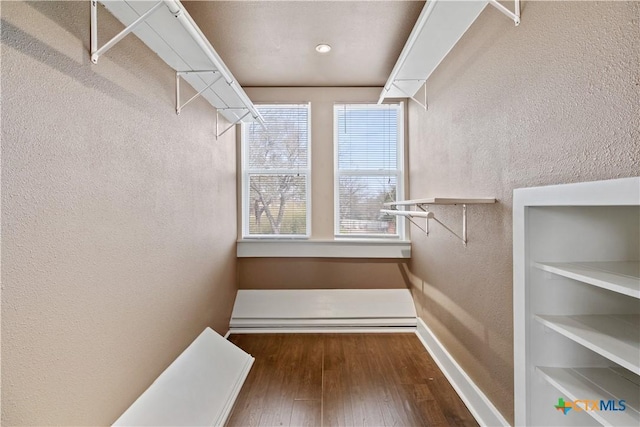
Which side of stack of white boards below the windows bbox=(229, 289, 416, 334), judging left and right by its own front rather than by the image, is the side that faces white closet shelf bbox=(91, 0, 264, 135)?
front

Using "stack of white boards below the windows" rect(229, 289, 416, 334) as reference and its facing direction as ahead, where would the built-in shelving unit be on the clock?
The built-in shelving unit is roughly at 11 o'clock from the stack of white boards below the windows.

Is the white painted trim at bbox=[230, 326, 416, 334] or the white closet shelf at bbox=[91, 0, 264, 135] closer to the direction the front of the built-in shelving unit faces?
the white closet shelf

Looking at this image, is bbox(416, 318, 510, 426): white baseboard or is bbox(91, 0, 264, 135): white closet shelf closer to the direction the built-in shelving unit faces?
the white closet shelf

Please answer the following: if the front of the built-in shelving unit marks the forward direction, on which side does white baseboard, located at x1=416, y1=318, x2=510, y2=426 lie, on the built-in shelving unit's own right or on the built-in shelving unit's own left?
on the built-in shelving unit's own right

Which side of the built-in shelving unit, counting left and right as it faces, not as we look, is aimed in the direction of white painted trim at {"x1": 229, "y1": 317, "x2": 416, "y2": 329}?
right

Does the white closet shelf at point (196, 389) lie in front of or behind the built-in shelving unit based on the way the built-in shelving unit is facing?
in front

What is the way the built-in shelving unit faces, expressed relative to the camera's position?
facing the viewer and to the left of the viewer

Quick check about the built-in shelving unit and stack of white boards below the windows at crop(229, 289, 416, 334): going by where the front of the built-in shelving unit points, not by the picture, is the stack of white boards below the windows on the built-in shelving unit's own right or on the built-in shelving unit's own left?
on the built-in shelving unit's own right

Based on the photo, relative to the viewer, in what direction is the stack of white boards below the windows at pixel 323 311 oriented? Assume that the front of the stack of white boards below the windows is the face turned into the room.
toward the camera

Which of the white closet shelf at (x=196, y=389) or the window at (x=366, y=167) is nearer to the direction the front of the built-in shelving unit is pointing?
the white closet shelf

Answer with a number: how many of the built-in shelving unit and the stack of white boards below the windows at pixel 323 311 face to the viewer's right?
0
